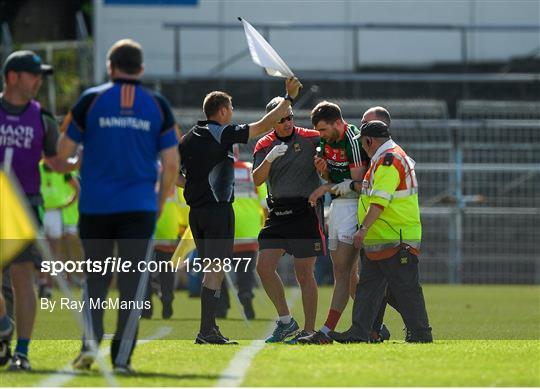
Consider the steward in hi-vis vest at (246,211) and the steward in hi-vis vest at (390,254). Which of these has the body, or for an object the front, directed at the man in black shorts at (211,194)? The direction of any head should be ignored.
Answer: the steward in hi-vis vest at (390,254)

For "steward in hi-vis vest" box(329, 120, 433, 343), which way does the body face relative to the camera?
to the viewer's left

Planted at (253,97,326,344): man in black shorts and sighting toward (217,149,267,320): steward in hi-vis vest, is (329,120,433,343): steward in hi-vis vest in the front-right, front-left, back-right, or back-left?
back-right

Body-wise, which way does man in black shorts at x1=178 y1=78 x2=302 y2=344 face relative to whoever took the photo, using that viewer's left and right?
facing away from the viewer and to the right of the viewer

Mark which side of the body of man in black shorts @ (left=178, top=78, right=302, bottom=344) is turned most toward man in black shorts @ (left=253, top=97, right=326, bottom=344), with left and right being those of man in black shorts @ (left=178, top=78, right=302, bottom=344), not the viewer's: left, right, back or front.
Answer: front

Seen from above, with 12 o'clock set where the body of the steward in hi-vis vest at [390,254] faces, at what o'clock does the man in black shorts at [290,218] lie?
The man in black shorts is roughly at 1 o'clock from the steward in hi-vis vest.

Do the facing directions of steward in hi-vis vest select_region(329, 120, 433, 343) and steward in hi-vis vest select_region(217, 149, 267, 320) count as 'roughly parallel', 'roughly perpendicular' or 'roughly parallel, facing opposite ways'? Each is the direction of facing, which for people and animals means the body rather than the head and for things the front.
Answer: roughly perpendicular

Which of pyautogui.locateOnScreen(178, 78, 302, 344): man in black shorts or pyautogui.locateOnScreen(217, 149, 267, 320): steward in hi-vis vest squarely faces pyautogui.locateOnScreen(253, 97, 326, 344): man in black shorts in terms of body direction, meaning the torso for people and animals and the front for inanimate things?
pyautogui.locateOnScreen(178, 78, 302, 344): man in black shorts

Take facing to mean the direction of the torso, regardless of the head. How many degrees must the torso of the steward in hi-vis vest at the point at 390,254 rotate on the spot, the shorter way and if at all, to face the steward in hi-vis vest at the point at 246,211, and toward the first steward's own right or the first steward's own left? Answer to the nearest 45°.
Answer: approximately 90° to the first steward's own right

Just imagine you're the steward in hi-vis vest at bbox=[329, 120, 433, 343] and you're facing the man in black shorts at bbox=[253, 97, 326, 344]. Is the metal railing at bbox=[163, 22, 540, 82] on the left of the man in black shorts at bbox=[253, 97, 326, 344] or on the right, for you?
right
